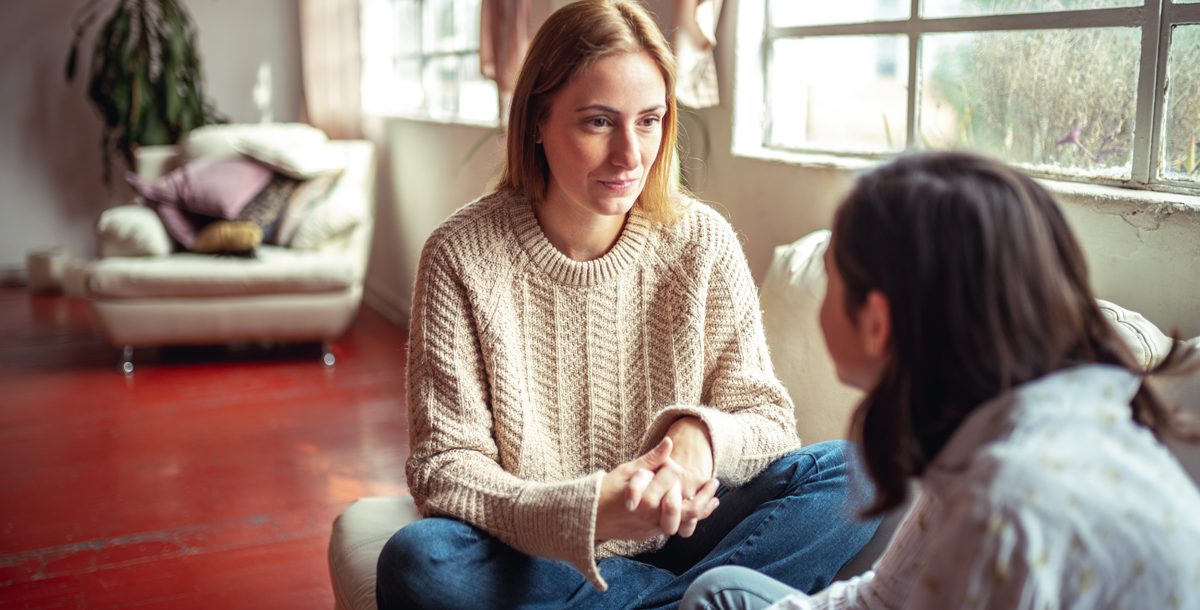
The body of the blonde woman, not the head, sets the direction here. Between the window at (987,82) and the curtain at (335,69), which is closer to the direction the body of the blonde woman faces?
the window

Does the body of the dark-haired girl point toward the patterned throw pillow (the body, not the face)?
yes

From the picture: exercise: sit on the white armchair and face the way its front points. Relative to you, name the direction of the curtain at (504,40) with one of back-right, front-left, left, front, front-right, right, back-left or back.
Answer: front-left

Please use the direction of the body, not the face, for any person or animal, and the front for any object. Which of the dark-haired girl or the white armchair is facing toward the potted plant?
the dark-haired girl

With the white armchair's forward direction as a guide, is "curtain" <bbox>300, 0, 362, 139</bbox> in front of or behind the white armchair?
behind

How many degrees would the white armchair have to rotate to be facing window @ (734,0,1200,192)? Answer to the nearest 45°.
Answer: approximately 45° to its left

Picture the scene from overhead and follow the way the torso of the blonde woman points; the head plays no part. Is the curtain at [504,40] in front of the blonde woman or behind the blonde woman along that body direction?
behind

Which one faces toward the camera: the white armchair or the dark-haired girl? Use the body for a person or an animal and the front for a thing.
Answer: the white armchair

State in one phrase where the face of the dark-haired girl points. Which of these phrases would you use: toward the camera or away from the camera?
away from the camera

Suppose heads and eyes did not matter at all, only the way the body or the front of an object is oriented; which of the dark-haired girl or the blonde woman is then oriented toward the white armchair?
the dark-haired girl

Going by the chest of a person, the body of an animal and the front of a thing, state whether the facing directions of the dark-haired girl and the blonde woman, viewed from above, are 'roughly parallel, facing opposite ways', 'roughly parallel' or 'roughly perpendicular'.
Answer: roughly parallel, facing opposite ways

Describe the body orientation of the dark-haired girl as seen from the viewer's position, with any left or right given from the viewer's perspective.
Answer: facing away from the viewer and to the left of the viewer

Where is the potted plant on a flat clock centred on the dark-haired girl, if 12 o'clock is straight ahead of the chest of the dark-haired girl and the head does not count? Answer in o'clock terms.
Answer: The potted plant is roughly at 12 o'clock from the dark-haired girl.

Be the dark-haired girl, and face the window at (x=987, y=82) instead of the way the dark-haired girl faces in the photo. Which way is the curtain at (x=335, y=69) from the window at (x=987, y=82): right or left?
left

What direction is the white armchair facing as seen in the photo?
toward the camera

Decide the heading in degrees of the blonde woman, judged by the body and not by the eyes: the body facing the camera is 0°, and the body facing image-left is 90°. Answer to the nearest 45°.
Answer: approximately 315°

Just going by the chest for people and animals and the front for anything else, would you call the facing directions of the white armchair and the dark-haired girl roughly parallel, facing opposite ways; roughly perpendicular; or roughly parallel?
roughly parallel, facing opposite ways

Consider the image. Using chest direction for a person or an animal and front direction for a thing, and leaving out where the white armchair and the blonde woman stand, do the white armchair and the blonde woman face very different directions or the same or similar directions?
same or similar directions

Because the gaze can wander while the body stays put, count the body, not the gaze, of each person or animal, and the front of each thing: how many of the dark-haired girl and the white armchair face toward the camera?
1

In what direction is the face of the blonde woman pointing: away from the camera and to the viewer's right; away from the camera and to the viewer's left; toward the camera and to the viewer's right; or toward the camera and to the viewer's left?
toward the camera and to the viewer's right
